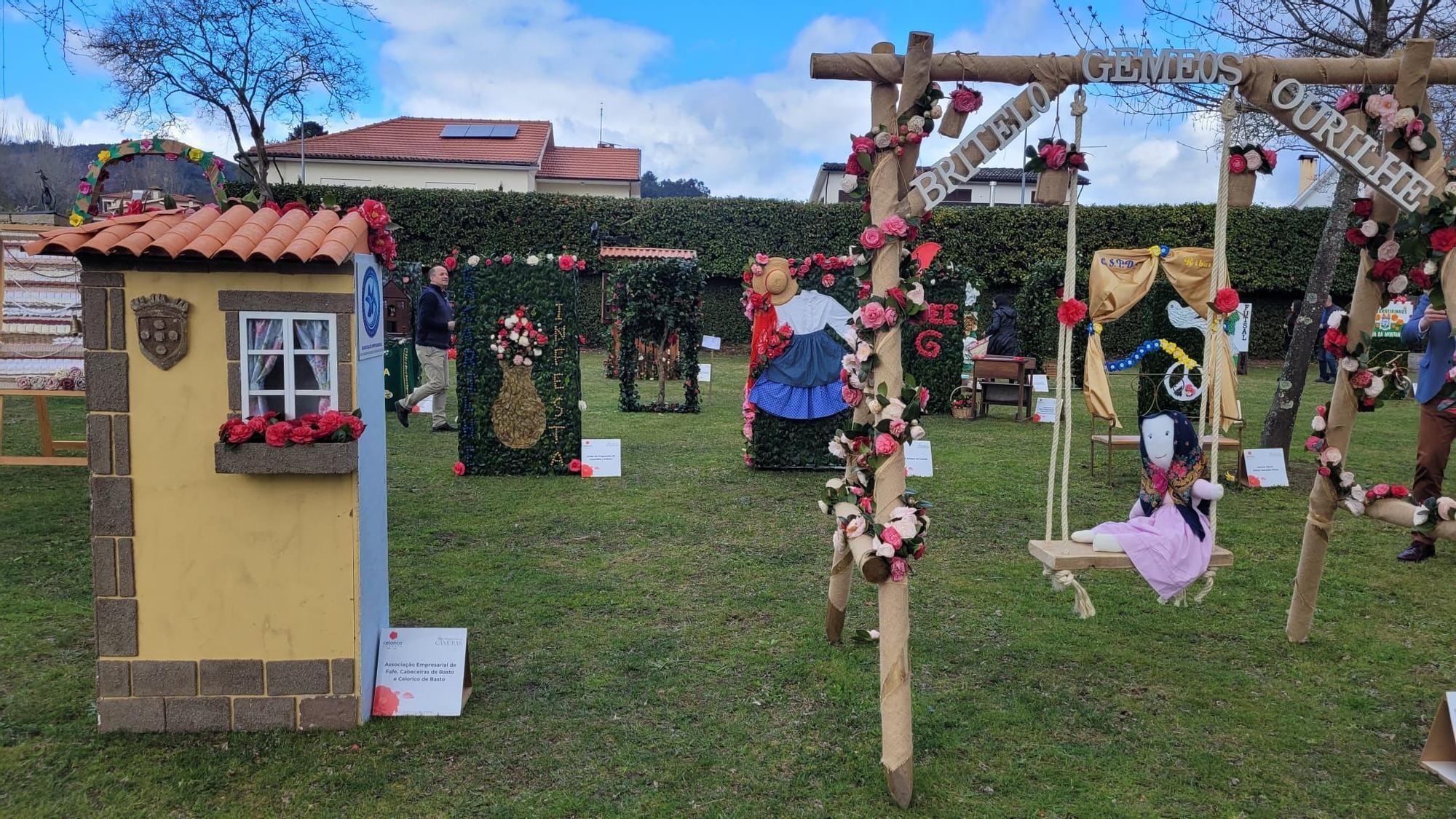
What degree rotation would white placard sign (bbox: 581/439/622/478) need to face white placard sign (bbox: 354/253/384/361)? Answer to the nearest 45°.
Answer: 0° — it already faces it

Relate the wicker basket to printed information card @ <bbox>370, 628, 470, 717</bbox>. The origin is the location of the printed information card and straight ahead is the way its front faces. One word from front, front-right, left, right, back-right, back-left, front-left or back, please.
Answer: back-left

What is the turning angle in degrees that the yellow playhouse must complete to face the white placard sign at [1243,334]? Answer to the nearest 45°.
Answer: approximately 90° to its left

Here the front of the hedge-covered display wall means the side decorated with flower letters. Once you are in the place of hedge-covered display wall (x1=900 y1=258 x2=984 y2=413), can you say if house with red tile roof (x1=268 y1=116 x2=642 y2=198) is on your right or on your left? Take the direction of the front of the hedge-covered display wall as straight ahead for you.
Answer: on your right

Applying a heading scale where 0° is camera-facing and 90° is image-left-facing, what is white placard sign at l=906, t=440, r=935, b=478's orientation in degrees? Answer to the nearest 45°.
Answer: approximately 0°

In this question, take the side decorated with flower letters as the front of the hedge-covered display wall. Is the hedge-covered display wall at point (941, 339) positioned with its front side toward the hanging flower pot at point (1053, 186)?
yes

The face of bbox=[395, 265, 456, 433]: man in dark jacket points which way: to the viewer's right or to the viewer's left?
to the viewer's right

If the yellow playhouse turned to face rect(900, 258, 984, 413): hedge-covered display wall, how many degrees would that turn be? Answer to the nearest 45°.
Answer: approximately 135° to its left

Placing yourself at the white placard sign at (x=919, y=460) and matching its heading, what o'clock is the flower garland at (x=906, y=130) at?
The flower garland is roughly at 12 o'clock from the white placard sign.
